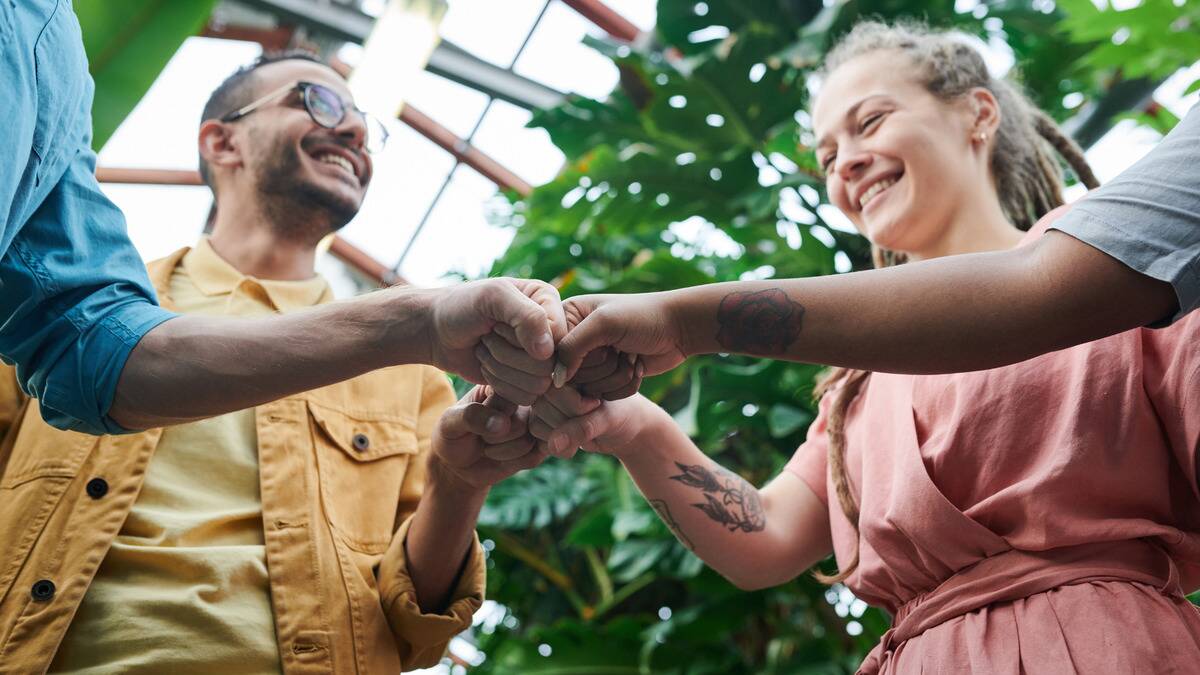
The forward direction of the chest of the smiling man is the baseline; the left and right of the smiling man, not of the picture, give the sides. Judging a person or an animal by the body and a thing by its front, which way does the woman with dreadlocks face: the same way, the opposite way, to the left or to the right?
to the right

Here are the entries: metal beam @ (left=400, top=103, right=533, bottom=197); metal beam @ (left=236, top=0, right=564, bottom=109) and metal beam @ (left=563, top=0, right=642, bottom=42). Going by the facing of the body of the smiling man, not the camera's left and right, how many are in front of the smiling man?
0

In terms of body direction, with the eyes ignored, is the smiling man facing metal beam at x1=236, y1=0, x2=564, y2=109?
no

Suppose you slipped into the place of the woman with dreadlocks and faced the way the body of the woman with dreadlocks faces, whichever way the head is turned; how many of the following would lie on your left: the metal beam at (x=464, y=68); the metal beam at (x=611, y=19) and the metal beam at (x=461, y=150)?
0

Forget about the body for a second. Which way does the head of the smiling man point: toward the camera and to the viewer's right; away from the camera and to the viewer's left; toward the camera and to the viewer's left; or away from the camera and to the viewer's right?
toward the camera and to the viewer's right

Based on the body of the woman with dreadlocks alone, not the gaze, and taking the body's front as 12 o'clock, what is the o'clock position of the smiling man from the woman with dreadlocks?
The smiling man is roughly at 1 o'clock from the woman with dreadlocks.

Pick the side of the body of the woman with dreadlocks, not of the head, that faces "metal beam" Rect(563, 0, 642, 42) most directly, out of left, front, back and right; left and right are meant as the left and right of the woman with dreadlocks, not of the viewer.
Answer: right

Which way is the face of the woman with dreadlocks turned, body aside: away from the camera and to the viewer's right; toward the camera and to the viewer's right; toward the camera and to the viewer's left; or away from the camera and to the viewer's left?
toward the camera and to the viewer's left

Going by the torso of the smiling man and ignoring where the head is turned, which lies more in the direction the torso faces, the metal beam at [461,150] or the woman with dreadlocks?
the woman with dreadlocks

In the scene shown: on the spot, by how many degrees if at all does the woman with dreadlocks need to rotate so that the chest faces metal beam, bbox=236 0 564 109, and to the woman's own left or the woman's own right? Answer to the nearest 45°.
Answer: approximately 90° to the woman's own right

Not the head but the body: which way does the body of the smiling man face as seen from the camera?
toward the camera

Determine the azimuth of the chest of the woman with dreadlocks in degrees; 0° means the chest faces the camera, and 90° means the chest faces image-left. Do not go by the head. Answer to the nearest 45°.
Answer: approximately 45°
